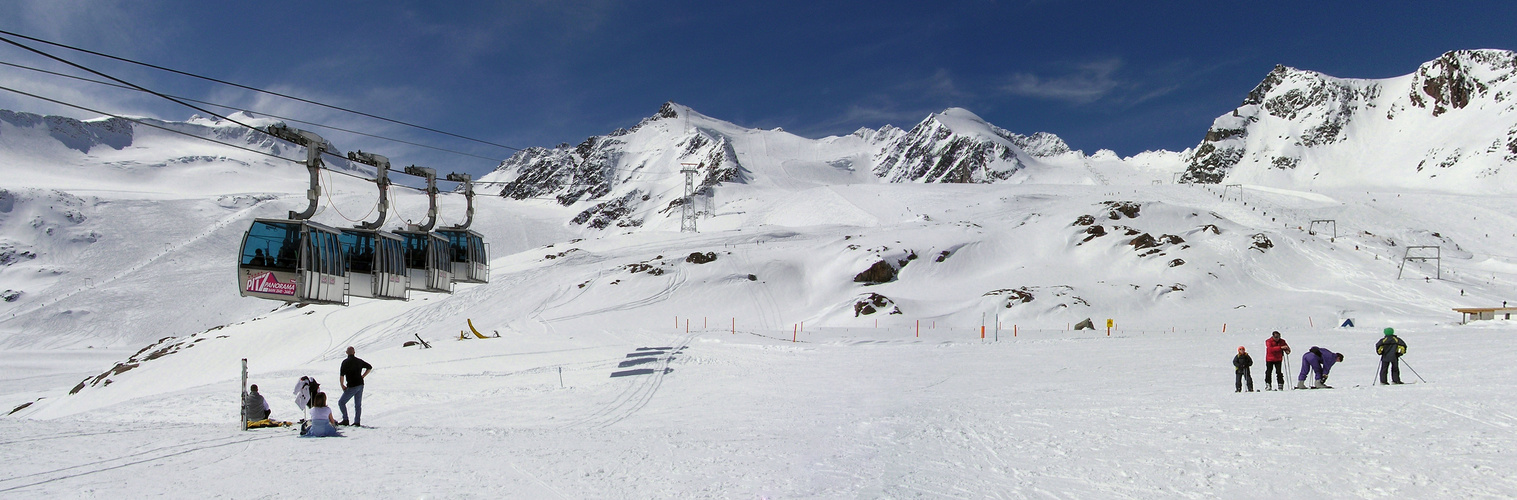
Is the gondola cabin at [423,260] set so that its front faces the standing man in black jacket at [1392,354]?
no

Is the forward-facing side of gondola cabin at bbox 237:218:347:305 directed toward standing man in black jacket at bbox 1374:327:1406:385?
no

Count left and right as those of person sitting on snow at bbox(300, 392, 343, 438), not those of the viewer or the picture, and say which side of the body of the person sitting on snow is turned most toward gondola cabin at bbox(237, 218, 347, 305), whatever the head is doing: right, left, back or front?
front

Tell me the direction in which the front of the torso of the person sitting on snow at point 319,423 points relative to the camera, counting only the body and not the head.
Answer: away from the camera

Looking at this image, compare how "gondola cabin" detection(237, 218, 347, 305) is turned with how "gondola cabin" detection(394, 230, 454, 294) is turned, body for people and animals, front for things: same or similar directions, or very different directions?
same or similar directions

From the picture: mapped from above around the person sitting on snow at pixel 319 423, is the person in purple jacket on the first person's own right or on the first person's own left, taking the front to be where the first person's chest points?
on the first person's own right
